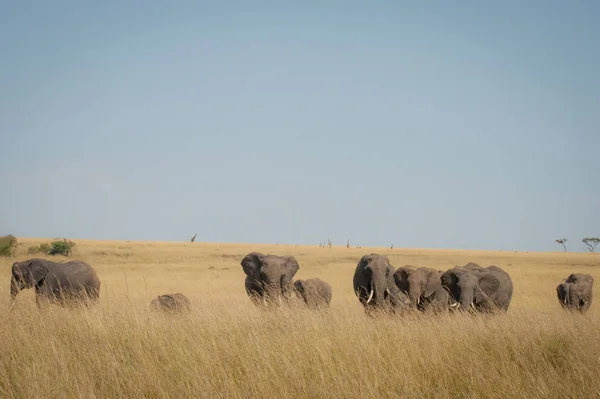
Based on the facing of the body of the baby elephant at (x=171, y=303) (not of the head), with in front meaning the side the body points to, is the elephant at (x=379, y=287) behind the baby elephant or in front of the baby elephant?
behind

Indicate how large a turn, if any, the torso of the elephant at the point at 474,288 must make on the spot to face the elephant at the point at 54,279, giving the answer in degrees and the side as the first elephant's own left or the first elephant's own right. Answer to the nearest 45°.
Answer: approximately 45° to the first elephant's own right

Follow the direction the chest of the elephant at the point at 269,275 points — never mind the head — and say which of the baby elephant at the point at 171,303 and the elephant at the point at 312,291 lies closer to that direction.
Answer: the baby elephant

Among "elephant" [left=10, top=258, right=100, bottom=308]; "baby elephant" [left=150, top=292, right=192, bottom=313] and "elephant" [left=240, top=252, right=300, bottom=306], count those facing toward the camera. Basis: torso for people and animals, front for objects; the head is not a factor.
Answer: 1

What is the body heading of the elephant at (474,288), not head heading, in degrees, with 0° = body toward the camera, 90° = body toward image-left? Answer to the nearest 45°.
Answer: approximately 45°

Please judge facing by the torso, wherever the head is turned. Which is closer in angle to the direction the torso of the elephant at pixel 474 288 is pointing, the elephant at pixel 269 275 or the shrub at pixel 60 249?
the elephant

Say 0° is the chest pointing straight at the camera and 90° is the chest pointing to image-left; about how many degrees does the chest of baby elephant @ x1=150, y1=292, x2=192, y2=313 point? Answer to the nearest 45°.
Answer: approximately 90°

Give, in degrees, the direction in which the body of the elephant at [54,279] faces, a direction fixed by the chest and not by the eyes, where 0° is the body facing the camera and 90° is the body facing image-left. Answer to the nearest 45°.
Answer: approximately 90°

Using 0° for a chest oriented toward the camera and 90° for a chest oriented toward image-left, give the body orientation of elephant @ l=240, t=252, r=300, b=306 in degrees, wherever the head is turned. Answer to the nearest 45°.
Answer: approximately 0°

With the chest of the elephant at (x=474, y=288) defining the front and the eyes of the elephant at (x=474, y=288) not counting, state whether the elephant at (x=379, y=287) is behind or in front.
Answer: in front

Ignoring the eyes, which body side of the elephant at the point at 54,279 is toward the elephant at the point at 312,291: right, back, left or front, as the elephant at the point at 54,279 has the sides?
back
